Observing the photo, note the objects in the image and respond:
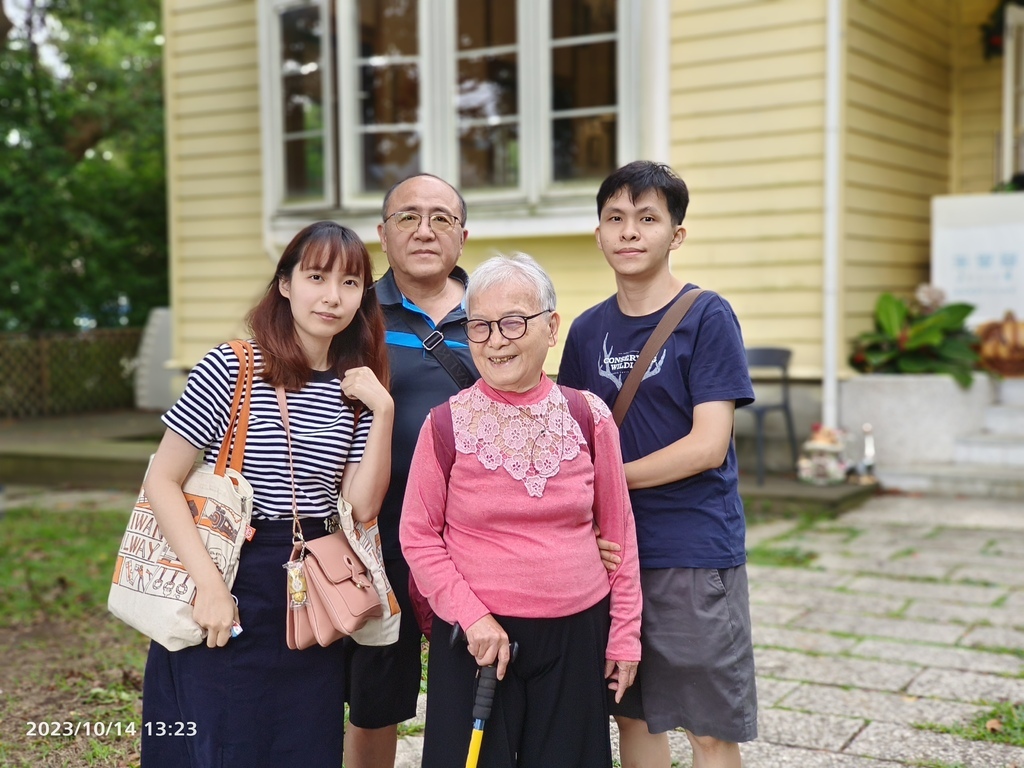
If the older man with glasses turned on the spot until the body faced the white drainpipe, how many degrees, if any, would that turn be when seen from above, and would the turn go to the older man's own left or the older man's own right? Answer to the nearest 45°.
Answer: approximately 135° to the older man's own left

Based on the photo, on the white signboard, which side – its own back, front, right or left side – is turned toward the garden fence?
right

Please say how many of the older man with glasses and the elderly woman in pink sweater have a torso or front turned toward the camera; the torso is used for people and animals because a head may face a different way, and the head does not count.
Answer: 2

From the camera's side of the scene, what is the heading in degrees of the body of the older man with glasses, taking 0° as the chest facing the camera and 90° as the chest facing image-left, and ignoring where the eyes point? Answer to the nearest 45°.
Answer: approximately 0°

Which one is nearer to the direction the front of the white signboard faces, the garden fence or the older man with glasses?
the older man with glasses

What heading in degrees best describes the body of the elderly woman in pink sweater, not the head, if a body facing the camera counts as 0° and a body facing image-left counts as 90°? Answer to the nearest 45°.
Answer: approximately 0°
